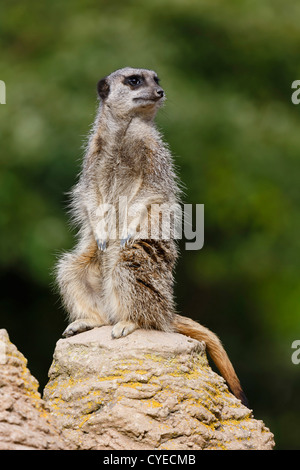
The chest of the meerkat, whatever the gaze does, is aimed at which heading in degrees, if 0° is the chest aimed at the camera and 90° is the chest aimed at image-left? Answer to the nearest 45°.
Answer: approximately 45°
